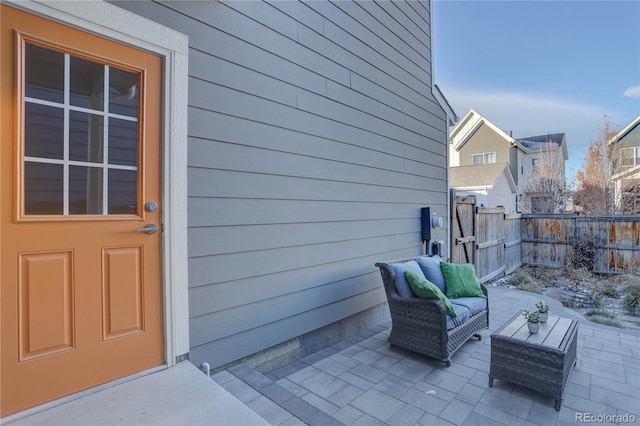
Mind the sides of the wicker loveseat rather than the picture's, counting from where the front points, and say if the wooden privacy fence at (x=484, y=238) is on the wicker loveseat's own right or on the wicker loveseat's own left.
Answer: on the wicker loveseat's own left

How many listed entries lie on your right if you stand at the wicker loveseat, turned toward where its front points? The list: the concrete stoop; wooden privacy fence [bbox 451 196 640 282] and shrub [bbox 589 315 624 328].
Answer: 1

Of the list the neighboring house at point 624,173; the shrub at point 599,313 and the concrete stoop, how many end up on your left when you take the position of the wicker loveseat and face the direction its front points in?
2

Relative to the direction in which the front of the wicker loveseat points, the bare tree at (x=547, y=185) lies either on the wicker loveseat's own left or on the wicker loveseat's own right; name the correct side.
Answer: on the wicker loveseat's own left

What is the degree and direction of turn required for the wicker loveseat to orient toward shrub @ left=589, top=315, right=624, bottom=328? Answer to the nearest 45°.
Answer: approximately 90° to its left

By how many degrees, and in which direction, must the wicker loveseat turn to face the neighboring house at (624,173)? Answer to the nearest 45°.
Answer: approximately 90° to its left

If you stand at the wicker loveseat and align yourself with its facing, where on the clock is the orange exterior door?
The orange exterior door is roughly at 3 o'clock from the wicker loveseat.

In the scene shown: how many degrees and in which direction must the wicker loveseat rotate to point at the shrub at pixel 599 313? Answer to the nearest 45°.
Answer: approximately 90° to its left

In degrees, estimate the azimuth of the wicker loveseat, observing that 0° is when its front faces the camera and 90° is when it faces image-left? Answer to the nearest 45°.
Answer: approximately 315°

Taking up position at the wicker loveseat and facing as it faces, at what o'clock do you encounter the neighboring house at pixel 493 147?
The neighboring house is roughly at 8 o'clock from the wicker loveseat.

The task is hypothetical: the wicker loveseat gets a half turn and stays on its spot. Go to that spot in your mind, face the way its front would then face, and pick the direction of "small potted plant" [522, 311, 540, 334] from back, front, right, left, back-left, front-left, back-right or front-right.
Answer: back-right

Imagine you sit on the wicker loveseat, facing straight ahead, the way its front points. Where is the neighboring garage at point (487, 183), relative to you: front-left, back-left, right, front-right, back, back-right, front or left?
back-left
